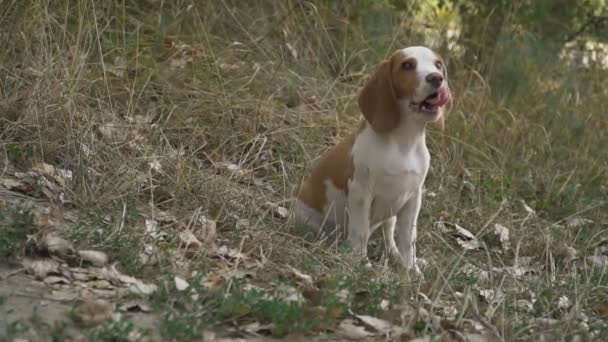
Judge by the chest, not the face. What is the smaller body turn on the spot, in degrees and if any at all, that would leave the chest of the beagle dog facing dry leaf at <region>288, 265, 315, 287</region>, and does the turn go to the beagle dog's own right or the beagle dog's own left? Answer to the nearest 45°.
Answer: approximately 45° to the beagle dog's own right

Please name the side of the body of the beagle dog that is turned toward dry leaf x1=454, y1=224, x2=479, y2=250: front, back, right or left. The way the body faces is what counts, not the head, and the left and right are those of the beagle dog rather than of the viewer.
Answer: left

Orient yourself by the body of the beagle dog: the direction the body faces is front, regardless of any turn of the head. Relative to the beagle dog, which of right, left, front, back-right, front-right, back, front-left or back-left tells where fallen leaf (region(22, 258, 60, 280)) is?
right

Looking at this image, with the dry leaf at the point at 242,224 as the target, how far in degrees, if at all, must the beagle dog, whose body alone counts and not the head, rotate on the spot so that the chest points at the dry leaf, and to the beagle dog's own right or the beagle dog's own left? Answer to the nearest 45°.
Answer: approximately 135° to the beagle dog's own right

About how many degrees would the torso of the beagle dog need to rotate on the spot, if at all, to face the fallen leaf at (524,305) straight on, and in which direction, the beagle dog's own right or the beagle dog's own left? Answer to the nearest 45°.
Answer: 0° — it already faces it

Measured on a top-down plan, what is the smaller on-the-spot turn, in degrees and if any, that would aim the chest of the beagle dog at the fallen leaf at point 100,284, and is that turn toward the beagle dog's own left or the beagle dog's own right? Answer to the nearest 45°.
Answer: approximately 90° to the beagle dog's own right

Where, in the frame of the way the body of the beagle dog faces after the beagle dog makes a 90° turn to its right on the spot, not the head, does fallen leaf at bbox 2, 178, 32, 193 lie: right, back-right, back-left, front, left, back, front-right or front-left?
front-right

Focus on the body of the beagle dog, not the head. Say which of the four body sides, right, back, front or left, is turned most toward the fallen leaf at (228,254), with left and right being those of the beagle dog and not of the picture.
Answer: right

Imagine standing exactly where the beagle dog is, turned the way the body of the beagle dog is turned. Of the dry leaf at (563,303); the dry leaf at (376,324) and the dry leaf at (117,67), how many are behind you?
1

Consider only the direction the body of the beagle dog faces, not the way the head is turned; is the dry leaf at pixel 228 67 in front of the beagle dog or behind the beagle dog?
behind

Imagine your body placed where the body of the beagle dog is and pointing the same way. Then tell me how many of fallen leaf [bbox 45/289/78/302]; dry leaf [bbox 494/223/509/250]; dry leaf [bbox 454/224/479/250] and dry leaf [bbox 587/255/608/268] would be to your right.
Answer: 1

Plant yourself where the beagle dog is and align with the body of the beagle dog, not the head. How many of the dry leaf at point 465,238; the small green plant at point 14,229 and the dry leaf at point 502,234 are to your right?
1

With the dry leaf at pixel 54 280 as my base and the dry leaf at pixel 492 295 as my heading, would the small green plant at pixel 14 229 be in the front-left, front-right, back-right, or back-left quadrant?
back-left

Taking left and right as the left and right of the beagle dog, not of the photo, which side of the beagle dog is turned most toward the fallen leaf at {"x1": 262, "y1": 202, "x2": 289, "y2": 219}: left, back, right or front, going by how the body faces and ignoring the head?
back

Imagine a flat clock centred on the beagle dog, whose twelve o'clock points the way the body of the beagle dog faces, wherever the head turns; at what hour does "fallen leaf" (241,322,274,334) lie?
The fallen leaf is roughly at 2 o'clock from the beagle dog.

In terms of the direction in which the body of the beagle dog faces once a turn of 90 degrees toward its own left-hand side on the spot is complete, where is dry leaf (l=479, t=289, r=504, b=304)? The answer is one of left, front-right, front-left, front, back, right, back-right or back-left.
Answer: right

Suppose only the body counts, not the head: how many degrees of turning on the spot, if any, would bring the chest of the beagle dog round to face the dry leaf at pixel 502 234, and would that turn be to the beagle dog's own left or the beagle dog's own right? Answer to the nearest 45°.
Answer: approximately 90° to the beagle dog's own left

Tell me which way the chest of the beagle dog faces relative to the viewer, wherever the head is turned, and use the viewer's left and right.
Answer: facing the viewer and to the right of the viewer

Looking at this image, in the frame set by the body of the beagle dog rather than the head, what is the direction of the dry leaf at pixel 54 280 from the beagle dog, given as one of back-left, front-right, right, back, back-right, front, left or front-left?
right

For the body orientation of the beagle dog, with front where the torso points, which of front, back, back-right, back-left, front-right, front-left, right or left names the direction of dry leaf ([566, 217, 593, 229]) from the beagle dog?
left
